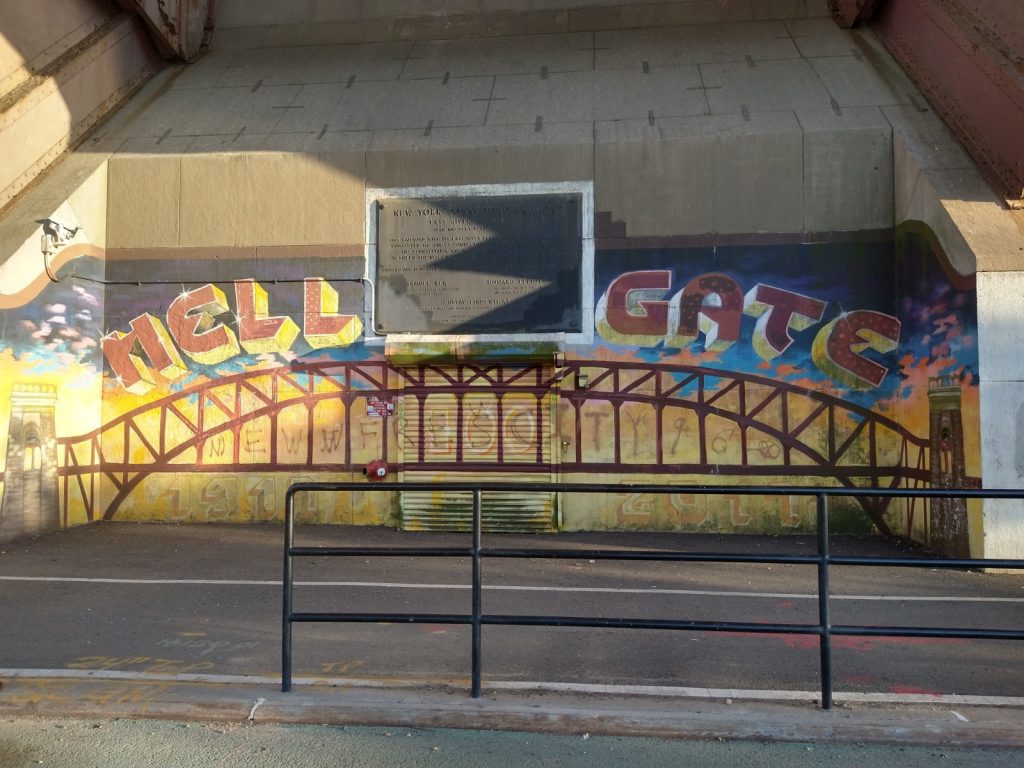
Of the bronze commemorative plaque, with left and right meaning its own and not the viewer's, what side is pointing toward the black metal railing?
front

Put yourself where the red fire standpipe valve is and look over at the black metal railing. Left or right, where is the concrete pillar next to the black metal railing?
left

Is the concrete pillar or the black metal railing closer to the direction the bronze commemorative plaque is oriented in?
the black metal railing

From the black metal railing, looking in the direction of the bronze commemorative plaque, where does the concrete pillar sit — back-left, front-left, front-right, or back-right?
front-right

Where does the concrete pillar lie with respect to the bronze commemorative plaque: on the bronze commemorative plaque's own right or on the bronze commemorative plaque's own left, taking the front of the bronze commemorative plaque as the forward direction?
on the bronze commemorative plaque's own left

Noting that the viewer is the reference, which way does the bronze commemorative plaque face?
facing the viewer
